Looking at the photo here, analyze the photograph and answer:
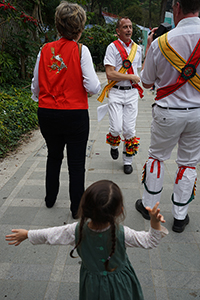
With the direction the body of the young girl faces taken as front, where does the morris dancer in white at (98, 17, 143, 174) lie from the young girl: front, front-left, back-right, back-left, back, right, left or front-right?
front

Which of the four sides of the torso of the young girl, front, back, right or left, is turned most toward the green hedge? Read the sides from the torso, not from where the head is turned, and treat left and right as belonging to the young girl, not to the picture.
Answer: front

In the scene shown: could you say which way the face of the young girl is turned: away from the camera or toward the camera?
away from the camera

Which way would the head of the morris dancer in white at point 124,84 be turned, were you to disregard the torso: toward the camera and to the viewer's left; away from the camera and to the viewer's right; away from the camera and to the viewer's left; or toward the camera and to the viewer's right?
toward the camera and to the viewer's right

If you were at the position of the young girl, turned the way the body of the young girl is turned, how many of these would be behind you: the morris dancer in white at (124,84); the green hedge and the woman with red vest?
0

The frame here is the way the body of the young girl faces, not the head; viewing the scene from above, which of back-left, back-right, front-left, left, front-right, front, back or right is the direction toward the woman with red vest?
front

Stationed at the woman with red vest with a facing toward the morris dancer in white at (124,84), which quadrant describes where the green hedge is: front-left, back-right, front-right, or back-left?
front-left

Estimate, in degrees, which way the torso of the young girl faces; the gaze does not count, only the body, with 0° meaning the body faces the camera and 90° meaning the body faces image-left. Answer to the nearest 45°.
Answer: approximately 180°
